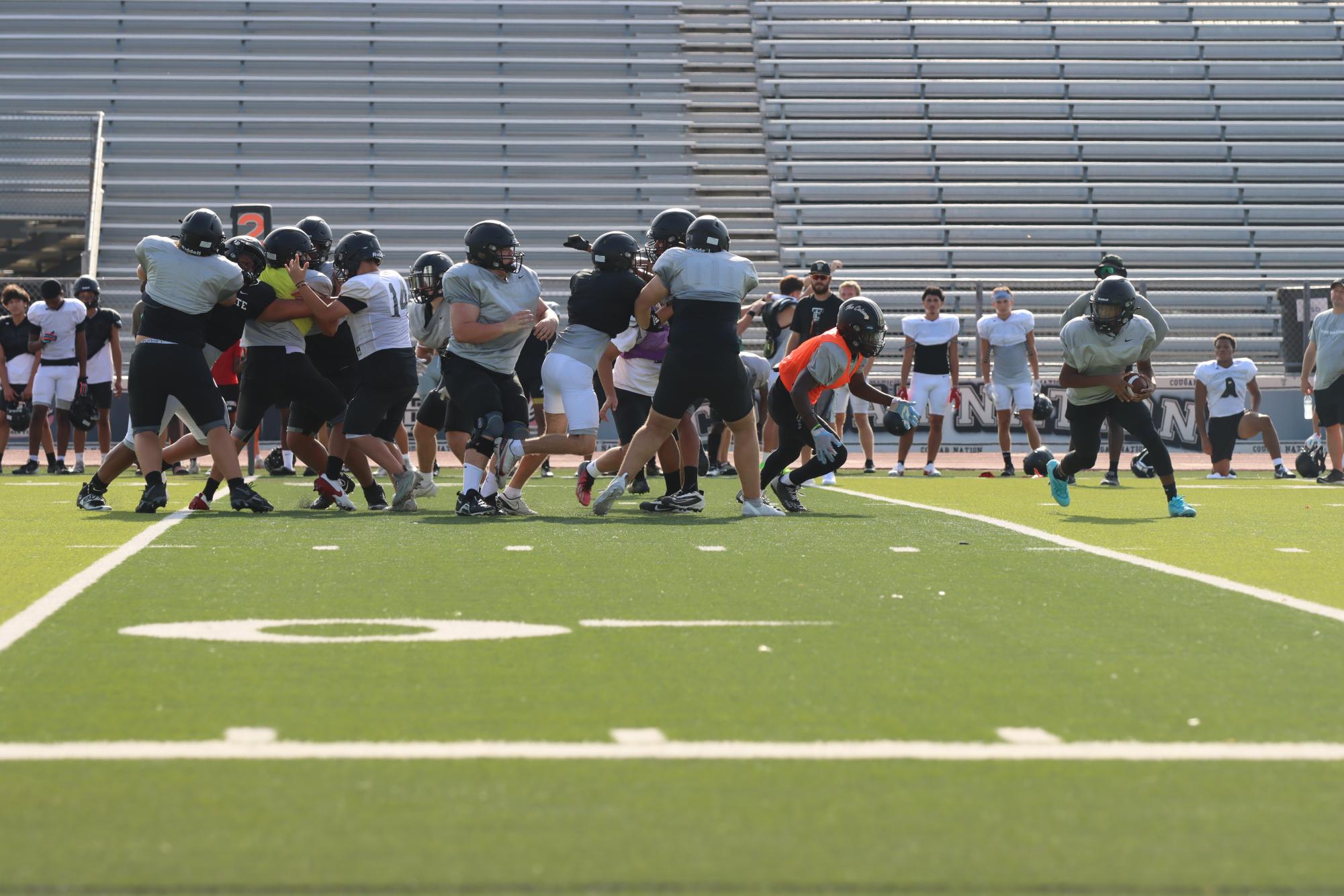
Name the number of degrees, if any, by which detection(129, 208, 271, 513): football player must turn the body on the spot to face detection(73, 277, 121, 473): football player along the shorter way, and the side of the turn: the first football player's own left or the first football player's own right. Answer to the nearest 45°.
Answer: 0° — they already face them

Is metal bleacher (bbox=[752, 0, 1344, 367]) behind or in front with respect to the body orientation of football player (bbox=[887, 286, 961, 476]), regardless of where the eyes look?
behind

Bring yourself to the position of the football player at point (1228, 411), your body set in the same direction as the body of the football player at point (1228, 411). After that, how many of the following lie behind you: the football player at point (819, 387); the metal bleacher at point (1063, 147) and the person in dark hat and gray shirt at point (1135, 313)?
1

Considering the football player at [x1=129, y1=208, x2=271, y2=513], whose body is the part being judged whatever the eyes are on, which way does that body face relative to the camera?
away from the camera

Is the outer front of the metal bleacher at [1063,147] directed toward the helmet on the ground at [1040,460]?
yes

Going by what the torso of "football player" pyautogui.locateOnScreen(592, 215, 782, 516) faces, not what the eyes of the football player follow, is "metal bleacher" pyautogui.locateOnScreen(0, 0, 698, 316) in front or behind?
in front

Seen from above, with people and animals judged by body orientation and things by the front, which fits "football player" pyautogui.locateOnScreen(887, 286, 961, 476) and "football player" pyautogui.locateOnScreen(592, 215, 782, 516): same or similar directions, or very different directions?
very different directions

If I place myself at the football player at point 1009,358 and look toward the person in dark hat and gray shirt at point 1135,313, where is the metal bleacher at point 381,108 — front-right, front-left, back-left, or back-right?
back-right

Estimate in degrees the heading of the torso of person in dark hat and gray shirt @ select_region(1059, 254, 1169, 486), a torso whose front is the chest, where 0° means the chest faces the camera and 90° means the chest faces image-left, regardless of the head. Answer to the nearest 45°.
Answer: approximately 0°

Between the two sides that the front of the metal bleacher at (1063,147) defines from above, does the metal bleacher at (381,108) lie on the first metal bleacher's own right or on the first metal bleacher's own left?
on the first metal bleacher's own right

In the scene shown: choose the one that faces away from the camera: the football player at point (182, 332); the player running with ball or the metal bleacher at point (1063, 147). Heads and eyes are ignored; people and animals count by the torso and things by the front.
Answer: the football player

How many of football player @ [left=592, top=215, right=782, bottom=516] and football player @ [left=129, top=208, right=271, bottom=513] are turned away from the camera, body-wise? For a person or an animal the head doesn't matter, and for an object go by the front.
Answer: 2

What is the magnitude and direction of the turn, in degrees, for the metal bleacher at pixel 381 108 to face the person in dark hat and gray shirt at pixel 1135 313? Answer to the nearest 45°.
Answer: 0° — it already faces them

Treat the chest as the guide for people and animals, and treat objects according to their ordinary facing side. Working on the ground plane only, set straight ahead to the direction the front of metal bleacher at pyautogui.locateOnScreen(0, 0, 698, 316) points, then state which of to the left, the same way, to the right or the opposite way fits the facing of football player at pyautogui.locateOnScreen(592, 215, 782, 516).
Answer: the opposite way
